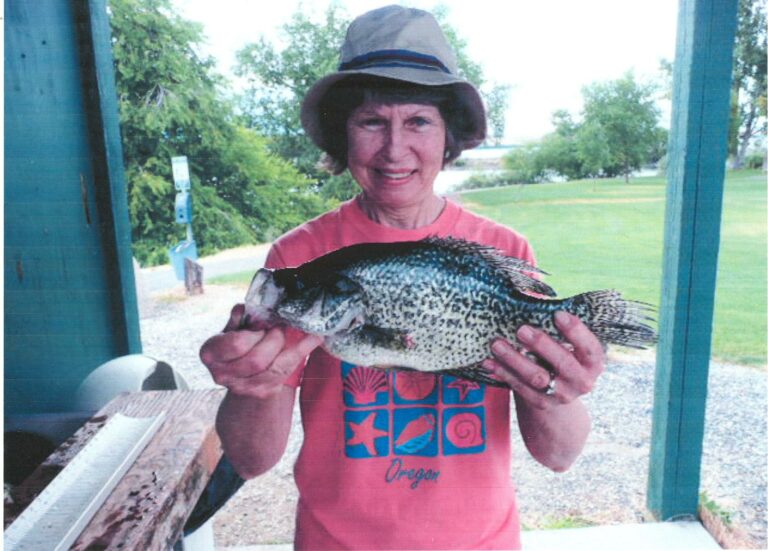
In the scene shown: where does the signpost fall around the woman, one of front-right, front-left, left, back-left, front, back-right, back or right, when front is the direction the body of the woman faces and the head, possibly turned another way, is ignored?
back-right

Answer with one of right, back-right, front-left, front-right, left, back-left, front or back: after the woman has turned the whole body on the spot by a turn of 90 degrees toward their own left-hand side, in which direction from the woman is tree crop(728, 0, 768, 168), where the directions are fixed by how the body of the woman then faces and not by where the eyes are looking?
front-left

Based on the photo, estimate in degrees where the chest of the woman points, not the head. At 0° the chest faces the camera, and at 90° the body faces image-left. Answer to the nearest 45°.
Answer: approximately 0°

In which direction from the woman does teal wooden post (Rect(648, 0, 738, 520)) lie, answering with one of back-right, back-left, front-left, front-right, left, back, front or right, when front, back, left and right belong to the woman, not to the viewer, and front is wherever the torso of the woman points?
back-left

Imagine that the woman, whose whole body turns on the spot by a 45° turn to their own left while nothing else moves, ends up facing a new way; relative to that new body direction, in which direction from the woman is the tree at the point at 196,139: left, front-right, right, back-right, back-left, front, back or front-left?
back
